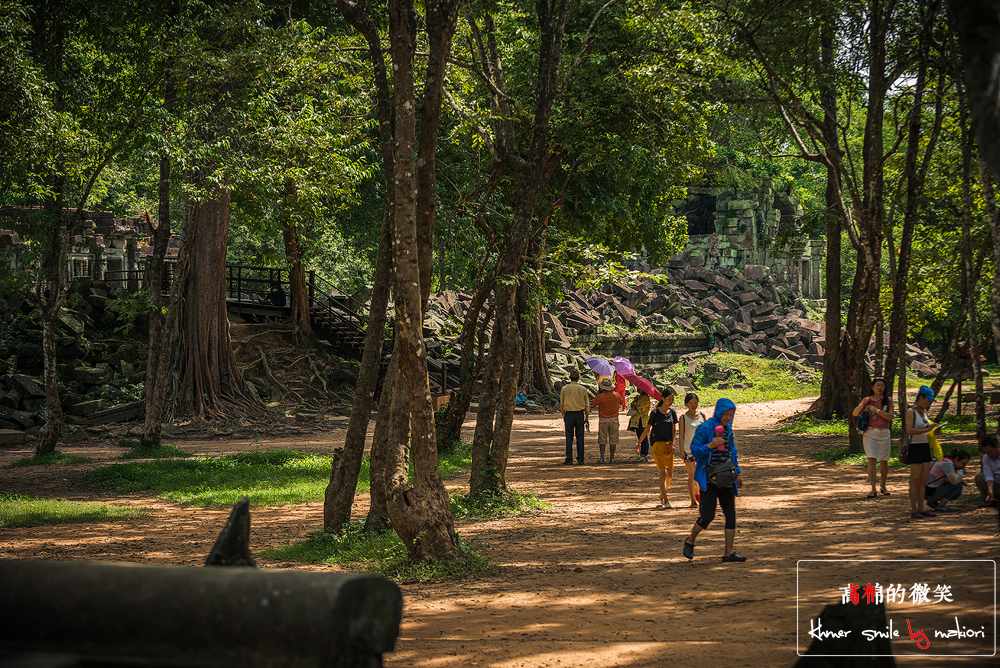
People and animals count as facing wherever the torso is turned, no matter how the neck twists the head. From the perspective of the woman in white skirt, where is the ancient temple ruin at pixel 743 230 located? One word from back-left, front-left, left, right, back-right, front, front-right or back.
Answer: back

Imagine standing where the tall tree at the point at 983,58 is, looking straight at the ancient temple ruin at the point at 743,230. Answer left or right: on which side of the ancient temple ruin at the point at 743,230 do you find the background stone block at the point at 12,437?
left

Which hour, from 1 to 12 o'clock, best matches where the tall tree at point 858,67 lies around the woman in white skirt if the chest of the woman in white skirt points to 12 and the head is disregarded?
The tall tree is roughly at 6 o'clock from the woman in white skirt.

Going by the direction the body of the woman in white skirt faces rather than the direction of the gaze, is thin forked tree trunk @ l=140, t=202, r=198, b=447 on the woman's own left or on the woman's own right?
on the woman's own right

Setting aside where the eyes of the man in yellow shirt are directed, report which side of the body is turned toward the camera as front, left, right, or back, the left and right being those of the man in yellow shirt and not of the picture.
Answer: back
